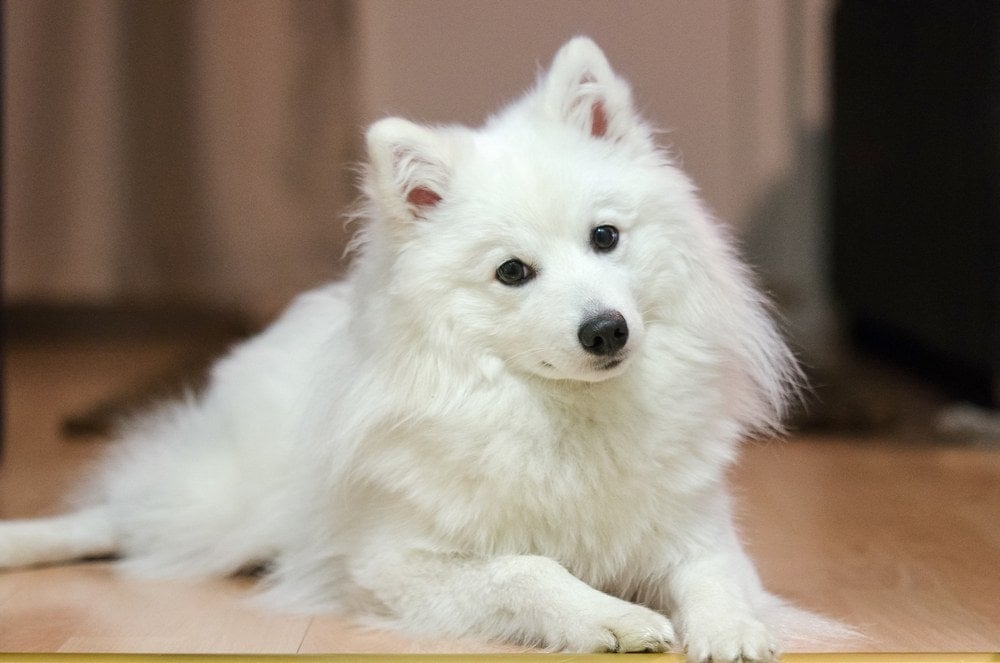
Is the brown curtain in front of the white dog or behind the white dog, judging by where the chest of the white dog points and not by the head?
behind

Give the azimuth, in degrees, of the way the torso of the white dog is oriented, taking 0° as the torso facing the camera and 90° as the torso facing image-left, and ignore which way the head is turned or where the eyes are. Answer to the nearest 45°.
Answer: approximately 315°
